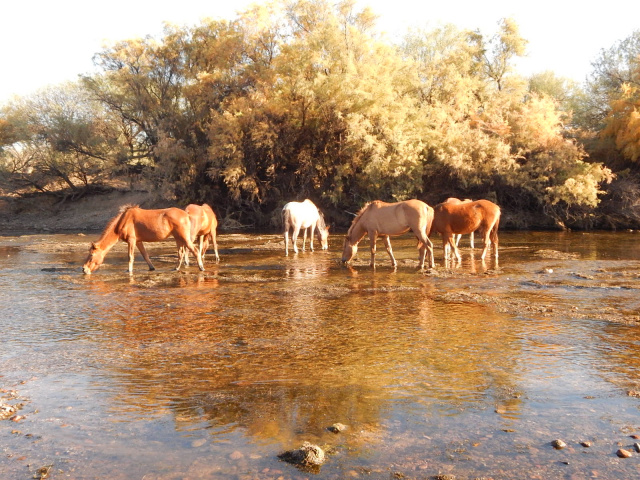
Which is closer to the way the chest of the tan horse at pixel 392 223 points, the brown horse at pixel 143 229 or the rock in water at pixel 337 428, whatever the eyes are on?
the brown horse

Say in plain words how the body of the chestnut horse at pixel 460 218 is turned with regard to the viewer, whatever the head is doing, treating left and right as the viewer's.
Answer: facing to the left of the viewer

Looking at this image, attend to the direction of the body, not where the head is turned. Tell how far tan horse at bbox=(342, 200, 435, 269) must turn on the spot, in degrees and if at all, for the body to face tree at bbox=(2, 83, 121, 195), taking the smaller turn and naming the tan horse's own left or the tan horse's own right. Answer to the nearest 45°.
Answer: approximately 45° to the tan horse's own right

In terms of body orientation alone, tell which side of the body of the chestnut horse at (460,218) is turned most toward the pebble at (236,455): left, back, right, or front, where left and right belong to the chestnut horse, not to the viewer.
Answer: left

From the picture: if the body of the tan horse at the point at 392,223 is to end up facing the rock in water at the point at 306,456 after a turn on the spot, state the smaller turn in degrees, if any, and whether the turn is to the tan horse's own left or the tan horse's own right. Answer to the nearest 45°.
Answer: approximately 90° to the tan horse's own left

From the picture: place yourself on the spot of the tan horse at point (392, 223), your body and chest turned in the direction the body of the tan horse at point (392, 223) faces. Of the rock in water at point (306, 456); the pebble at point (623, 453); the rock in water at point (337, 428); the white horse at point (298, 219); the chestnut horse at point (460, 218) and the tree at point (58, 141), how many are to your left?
3

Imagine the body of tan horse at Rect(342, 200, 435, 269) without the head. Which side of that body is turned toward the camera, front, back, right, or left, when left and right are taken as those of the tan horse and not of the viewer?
left

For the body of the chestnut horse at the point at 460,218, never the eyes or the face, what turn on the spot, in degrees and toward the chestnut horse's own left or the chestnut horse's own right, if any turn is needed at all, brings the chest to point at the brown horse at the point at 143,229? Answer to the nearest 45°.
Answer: approximately 45° to the chestnut horse's own left

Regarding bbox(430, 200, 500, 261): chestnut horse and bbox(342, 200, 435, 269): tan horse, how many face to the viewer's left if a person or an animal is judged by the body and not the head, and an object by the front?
2

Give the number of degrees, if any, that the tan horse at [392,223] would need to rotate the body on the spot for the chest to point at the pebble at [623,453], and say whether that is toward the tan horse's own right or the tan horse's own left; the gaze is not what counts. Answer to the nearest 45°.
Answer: approximately 90° to the tan horse's own left

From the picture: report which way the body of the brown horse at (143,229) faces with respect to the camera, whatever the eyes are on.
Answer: to the viewer's left

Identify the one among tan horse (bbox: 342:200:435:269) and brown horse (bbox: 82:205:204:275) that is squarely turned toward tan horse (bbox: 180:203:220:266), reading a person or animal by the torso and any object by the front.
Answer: tan horse (bbox: 342:200:435:269)

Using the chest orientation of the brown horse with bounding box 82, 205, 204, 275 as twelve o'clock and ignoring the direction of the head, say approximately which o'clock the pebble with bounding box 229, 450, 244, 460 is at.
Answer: The pebble is roughly at 9 o'clock from the brown horse.

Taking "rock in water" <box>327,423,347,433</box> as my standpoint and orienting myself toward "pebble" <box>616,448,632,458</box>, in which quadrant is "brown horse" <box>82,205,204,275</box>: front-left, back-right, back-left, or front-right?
back-left
